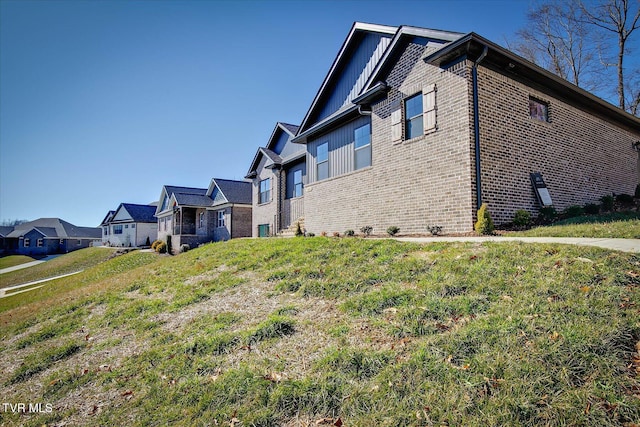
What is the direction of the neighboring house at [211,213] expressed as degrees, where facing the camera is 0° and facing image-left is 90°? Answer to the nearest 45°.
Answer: approximately 45°

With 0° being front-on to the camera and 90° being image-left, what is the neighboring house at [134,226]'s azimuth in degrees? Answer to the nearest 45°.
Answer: approximately 45°

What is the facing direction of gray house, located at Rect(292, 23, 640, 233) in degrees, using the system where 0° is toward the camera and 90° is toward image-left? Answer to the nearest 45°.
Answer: approximately 45°

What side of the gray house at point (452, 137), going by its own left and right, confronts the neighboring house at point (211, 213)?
right

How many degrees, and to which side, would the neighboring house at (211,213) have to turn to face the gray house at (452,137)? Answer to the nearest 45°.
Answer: approximately 45° to its left

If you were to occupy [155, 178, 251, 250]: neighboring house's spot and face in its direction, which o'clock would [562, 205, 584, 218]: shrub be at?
The shrub is roughly at 10 o'clock from the neighboring house.
